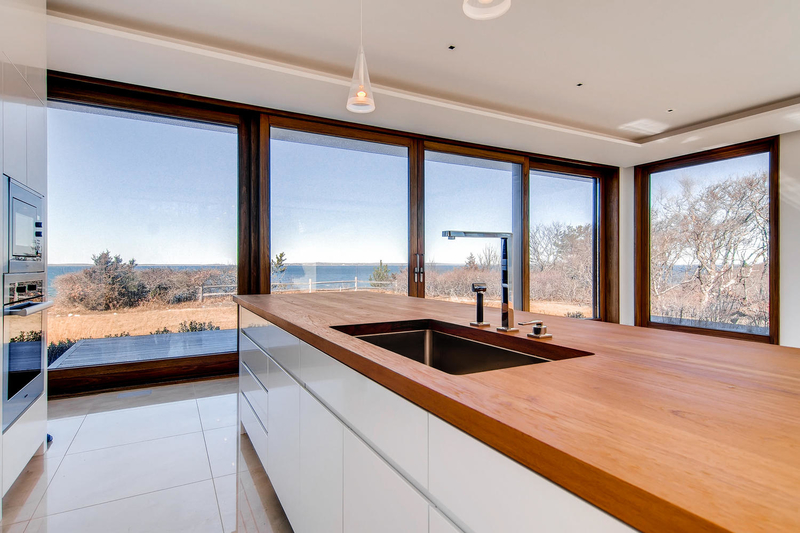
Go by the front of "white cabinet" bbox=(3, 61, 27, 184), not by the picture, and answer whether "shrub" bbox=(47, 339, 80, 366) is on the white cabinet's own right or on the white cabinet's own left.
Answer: on the white cabinet's own left

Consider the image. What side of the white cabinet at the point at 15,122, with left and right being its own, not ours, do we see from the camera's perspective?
right

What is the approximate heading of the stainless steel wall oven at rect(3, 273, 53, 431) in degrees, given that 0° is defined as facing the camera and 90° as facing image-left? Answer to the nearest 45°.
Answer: approximately 270°

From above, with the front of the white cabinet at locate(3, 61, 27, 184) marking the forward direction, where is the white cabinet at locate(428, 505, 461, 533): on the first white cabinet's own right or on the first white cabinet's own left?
on the first white cabinet's own right

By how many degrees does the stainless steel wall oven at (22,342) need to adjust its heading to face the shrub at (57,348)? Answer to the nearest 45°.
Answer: approximately 90° to its left

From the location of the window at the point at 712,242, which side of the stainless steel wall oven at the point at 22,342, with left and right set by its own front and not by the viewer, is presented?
front

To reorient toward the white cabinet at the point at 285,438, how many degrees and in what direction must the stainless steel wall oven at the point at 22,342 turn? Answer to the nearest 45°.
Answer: approximately 45° to its right

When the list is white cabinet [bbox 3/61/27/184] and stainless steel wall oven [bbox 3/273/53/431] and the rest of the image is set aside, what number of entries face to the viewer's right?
2

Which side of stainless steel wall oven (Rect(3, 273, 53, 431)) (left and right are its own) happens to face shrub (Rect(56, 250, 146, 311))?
left
